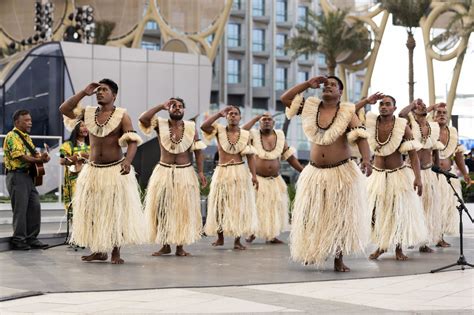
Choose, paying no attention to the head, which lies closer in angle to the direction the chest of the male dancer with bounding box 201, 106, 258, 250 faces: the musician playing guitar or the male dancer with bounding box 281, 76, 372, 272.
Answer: the male dancer

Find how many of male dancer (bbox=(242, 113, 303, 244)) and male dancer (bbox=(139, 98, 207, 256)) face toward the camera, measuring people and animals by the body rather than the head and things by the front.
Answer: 2

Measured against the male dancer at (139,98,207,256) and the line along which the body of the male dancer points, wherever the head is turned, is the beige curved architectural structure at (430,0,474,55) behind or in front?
behind

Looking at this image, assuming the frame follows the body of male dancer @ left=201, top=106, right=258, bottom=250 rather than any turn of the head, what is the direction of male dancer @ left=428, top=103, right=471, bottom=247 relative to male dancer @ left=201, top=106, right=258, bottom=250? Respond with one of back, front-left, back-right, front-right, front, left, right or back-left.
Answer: left

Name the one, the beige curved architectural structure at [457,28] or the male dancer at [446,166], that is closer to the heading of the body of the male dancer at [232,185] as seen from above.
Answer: the male dancer

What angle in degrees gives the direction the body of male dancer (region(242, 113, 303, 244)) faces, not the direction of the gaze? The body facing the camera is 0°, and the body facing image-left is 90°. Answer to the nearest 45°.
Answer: approximately 0°

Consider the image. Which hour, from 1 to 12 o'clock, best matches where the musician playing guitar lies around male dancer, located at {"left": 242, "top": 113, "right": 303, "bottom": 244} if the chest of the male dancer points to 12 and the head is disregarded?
The musician playing guitar is roughly at 2 o'clock from the male dancer.

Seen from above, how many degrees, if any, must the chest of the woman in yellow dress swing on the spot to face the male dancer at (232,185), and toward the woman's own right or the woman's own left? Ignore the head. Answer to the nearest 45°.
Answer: approximately 45° to the woman's own left
